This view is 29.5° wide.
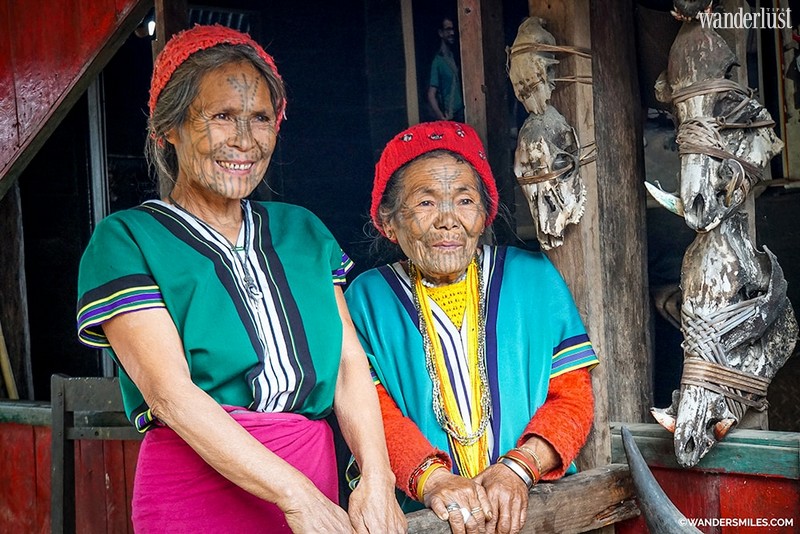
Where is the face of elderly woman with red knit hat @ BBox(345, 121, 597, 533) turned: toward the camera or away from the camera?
toward the camera

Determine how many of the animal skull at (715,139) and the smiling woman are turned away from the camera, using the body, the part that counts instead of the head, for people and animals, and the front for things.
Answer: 0

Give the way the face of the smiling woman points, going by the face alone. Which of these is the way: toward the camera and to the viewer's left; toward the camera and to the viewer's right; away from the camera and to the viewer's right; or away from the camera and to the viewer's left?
toward the camera and to the viewer's right

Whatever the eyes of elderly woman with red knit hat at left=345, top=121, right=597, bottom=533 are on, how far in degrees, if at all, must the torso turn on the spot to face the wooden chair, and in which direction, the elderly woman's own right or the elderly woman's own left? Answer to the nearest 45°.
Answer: approximately 135° to the elderly woman's own right

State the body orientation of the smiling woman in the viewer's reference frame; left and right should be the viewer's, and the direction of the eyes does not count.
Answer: facing the viewer and to the right of the viewer

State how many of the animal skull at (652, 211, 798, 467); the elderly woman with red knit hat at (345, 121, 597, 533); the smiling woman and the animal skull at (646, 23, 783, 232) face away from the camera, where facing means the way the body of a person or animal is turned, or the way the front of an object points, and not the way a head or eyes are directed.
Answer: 0

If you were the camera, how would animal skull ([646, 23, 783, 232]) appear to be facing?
facing the viewer and to the left of the viewer

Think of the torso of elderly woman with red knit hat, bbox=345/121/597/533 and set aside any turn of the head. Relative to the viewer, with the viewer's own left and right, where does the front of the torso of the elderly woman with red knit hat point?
facing the viewer
